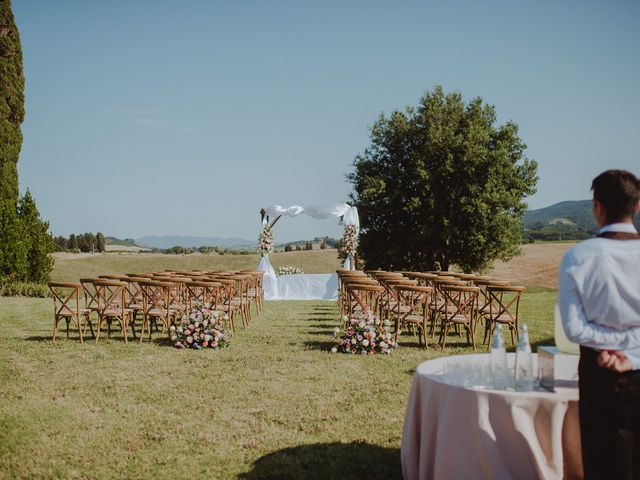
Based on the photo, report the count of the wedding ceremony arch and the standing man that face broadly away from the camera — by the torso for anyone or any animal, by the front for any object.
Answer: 1

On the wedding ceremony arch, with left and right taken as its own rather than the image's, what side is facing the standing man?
front

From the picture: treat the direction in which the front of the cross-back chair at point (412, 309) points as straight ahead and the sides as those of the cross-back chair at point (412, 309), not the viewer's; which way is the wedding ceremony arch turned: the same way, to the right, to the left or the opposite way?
the opposite way

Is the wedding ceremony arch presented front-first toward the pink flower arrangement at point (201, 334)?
yes

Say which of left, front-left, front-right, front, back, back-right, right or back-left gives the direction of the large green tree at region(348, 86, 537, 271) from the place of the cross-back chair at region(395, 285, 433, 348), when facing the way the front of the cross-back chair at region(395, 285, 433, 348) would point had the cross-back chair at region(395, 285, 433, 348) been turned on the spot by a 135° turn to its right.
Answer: back-left

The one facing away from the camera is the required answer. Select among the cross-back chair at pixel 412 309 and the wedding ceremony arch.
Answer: the cross-back chair

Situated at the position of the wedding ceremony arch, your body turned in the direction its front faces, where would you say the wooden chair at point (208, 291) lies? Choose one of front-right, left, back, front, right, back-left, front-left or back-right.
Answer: front

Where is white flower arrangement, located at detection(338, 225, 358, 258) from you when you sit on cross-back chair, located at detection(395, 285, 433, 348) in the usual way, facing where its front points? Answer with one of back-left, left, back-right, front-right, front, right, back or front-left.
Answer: front

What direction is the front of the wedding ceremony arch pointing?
toward the camera

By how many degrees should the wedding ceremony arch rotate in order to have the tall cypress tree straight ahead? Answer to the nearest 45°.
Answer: approximately 90° to its right

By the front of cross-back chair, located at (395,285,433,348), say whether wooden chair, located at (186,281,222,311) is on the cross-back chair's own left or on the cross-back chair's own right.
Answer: on the cross-back chair's own left

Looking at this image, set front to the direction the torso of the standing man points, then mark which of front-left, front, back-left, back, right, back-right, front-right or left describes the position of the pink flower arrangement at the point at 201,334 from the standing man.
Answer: front-left

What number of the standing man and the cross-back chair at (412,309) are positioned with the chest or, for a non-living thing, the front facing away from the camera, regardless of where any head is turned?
2

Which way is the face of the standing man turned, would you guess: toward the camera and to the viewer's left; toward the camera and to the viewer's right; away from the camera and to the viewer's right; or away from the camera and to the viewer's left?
away from the camera and to the viewer's left

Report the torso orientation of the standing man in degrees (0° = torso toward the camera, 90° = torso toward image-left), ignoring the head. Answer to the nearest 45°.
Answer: approximately 180°

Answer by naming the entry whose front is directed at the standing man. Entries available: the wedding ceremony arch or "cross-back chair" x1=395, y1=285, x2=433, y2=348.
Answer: the wedding ceremony arch

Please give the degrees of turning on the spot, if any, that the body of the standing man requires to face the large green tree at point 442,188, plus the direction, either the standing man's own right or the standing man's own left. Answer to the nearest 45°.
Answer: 0° — they already face it

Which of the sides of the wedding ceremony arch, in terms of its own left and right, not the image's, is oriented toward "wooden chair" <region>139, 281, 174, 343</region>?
front

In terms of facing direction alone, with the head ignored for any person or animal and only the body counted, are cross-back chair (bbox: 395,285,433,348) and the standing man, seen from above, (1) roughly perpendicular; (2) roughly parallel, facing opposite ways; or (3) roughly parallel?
roughly parallel

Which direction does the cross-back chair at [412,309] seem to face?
away from the camera
